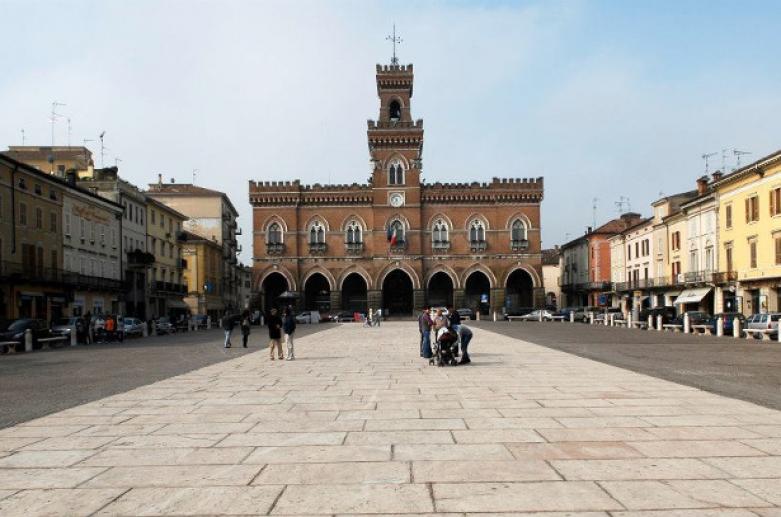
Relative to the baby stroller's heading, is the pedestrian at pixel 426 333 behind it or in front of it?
behind

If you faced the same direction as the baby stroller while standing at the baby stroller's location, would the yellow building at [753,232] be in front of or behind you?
behind

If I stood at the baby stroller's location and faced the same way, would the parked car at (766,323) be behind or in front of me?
behind

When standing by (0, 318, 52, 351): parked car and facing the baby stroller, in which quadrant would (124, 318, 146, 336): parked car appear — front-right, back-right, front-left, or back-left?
back-left

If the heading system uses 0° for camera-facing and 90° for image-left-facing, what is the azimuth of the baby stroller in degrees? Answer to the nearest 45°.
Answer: approximately 0°

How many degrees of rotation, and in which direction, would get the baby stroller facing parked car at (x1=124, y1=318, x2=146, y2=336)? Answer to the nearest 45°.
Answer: approximately 135° to its right

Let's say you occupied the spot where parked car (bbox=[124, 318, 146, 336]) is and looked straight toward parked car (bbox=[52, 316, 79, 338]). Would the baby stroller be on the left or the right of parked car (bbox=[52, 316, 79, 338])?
left

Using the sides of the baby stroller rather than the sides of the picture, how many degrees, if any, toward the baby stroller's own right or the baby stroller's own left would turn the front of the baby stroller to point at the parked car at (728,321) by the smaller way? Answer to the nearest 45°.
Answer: approximately 135° to the baby stroller's own left
